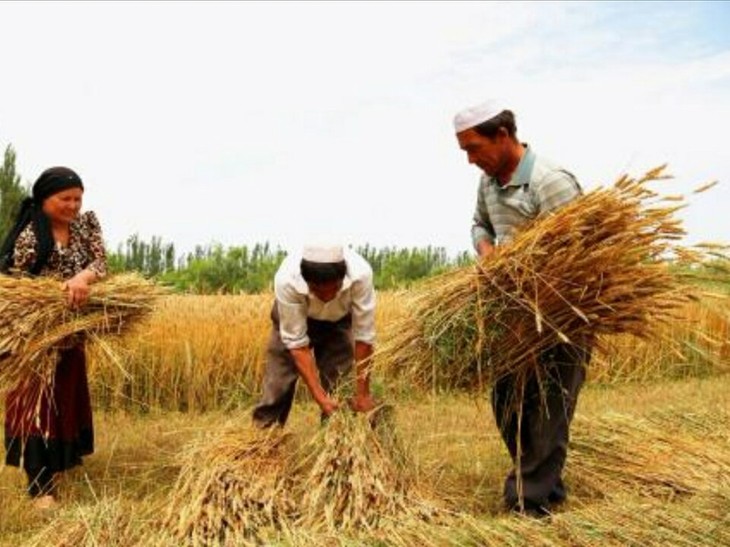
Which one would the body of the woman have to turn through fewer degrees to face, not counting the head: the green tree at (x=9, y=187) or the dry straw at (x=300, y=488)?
the dry straw

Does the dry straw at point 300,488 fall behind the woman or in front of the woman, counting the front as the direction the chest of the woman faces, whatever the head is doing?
in front

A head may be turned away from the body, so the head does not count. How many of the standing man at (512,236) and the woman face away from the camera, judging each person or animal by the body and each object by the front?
0

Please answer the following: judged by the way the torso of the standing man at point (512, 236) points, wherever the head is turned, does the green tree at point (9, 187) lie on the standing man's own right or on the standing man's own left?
on the standing man's own right

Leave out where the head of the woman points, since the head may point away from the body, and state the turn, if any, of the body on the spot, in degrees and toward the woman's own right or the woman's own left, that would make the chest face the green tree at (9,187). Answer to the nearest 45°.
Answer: approximately 135° to the woman's own left

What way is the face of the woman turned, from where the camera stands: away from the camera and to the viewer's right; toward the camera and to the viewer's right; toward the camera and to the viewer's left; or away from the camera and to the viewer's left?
toward the camera and to the viewer's right

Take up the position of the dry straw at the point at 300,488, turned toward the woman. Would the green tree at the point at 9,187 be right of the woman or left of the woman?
right

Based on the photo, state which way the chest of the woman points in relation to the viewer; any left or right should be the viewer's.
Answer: facing the viewer and to the right of the viewer

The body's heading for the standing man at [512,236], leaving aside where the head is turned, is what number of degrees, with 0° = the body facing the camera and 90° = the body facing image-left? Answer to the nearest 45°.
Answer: approximately 45°

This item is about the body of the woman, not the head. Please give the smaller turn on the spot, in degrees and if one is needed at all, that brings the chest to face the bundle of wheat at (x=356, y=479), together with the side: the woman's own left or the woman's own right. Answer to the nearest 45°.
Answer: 0° — they already face it
